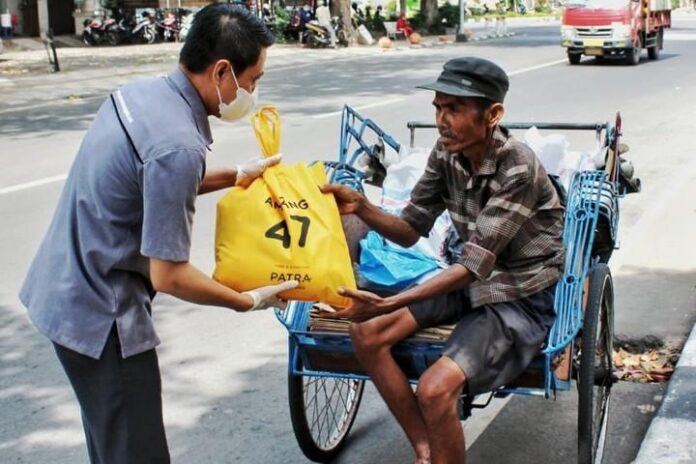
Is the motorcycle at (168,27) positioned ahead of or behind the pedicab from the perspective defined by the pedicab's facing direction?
behind

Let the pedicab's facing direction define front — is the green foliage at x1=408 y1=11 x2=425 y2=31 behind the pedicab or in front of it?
behind

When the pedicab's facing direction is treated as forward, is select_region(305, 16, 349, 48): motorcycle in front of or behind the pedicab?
behind

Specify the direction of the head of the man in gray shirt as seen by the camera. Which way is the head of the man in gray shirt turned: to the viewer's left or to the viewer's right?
to the viewer's right

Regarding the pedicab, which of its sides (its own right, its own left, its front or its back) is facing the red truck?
back

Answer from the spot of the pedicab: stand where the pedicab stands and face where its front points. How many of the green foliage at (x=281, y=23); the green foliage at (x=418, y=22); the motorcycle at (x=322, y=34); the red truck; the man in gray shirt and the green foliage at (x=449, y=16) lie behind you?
5

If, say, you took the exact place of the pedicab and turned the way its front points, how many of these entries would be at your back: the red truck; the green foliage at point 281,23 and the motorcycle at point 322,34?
3

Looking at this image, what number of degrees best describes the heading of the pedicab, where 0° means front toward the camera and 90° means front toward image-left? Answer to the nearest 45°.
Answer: approximately 0°

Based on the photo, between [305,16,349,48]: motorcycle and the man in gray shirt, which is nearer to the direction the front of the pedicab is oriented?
the man in gray shirt

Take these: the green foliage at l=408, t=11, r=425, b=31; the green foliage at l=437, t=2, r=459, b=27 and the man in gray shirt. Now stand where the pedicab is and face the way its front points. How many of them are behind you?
2
